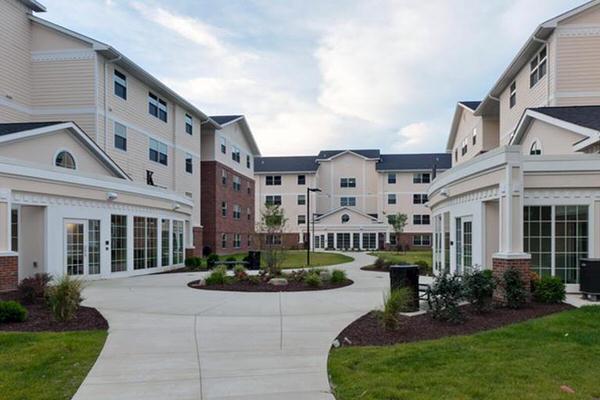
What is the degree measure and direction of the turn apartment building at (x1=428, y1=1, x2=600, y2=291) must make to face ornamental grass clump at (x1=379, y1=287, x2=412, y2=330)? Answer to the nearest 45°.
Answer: approximately 45° to its left

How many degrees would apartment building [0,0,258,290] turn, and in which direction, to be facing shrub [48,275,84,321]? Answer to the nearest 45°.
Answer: approximately 45° to its right

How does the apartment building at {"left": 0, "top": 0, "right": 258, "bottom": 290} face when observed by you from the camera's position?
facing the viewer and to the right of the viewer

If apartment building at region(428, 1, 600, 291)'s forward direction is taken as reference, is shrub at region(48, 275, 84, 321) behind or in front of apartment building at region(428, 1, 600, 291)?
in front

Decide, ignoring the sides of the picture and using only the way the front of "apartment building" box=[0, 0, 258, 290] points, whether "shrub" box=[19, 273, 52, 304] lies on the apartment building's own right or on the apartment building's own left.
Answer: on the apartment building's own right

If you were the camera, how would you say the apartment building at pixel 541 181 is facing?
facing the viewer and to the left of the viewer

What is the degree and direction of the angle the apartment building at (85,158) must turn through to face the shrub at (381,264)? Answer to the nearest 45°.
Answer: approximately 45° to its left

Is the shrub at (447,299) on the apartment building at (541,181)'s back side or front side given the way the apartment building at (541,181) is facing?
on the front side

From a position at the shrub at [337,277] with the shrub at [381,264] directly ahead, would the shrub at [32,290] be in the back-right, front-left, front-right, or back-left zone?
back-left

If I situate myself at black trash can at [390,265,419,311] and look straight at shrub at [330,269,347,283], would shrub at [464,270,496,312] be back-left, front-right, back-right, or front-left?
back-right

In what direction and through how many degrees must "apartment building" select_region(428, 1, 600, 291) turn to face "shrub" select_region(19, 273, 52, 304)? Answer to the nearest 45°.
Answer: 0° — it already faces it

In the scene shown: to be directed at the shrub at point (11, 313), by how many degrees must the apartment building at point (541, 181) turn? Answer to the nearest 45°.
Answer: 0° — it already faces it

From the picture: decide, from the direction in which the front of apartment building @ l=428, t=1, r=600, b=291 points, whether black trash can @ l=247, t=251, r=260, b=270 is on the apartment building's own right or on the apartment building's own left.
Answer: on the apartment building's own right

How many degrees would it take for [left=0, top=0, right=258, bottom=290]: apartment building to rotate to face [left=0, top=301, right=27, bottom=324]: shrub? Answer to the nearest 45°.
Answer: approximately 45° to its right

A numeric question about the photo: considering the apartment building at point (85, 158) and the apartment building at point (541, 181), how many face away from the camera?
0
